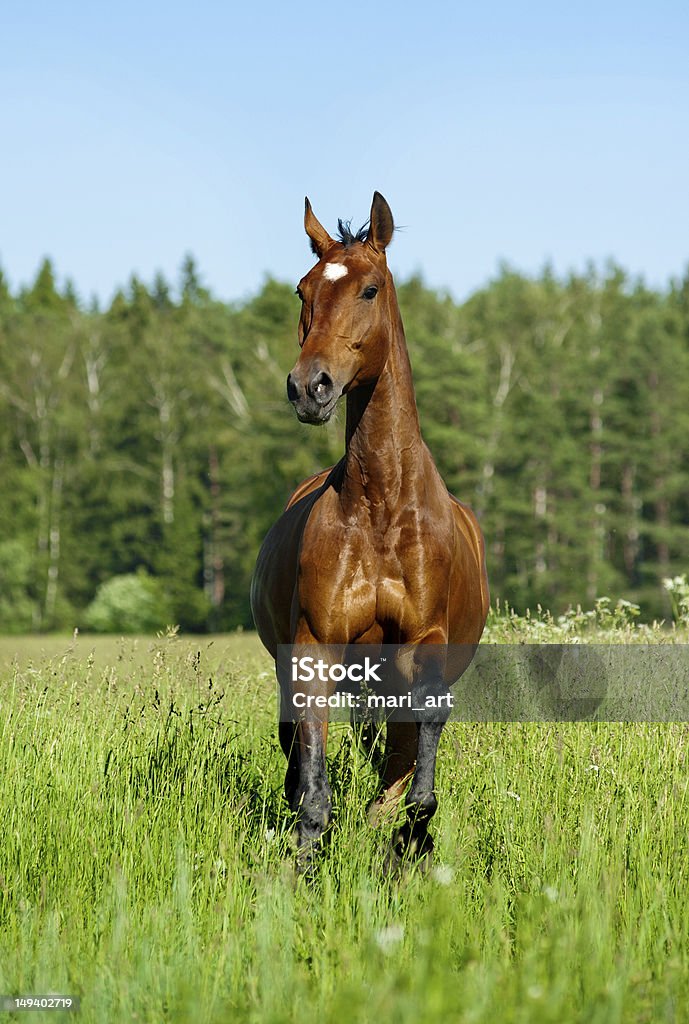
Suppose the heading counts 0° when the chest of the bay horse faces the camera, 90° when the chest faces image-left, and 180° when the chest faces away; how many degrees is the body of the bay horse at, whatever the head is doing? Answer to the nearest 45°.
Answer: approximately 0°
